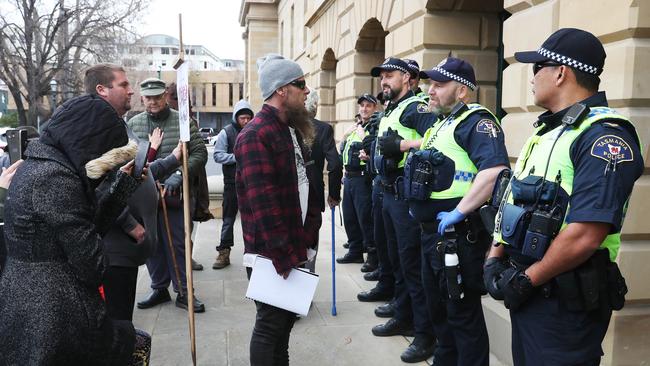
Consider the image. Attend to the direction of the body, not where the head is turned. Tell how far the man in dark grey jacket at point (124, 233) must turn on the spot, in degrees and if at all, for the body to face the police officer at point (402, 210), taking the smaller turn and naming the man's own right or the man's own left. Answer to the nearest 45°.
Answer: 0° — they already face them

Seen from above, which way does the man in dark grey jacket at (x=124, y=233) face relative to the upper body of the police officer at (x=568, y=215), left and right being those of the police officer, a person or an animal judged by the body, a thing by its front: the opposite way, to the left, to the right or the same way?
the opposite way

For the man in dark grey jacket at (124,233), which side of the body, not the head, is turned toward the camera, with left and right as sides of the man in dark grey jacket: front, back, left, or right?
right

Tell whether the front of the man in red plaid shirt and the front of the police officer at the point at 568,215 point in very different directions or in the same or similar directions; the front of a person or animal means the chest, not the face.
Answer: very different directions

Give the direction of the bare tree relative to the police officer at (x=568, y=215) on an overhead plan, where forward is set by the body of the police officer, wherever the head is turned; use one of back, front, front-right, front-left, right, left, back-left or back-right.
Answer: right

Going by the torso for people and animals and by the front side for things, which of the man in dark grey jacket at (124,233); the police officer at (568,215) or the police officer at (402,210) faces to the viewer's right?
the man in dark grey jacket

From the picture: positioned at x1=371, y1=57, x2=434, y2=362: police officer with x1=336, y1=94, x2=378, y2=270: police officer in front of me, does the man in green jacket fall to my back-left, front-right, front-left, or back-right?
front-left

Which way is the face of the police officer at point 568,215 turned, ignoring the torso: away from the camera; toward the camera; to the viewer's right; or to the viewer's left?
to the viewer's left

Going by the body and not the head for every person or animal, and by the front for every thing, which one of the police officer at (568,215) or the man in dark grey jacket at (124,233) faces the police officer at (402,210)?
the man in dark grey jacket

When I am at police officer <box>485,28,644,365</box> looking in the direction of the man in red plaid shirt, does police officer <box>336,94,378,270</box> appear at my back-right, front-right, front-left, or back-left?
front-right

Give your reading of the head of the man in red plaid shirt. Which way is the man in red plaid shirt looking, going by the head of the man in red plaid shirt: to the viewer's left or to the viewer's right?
to the viewer's right

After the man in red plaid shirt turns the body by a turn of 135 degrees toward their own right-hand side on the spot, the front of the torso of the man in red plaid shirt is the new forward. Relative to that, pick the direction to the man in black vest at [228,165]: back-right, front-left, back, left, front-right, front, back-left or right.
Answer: back-right

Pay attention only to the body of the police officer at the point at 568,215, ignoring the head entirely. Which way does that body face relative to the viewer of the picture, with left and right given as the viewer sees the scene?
facing the viewer and to the left of the viewer

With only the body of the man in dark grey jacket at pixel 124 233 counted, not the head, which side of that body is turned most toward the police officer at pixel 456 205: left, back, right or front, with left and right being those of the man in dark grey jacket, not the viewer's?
front

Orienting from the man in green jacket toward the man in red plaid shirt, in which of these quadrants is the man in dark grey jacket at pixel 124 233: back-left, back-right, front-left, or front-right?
front-right

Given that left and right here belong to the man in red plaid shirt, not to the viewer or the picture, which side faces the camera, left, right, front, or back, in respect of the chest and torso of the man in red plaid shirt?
right

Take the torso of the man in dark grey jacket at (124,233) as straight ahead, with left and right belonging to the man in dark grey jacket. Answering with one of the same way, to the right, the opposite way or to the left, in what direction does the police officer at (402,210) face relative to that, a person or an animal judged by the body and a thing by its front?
the opposite way
